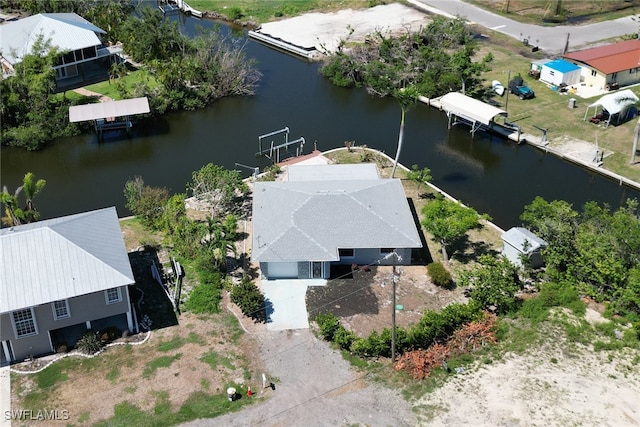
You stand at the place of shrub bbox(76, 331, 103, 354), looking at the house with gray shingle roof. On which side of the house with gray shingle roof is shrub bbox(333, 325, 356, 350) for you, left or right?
right

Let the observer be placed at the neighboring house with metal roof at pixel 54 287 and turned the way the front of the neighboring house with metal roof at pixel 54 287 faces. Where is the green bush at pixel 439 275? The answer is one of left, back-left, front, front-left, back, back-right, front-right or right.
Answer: left

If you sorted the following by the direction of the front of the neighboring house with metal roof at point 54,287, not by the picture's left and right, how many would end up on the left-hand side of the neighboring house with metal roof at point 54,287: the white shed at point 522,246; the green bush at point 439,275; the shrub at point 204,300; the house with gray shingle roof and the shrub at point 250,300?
5

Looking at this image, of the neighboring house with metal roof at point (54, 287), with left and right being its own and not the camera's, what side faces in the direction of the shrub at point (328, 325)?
left

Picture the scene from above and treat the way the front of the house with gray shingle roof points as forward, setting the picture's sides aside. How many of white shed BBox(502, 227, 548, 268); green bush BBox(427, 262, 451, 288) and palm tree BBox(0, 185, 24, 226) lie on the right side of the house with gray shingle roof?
1

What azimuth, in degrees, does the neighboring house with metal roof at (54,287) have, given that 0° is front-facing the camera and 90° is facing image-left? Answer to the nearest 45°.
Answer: approximately 0°

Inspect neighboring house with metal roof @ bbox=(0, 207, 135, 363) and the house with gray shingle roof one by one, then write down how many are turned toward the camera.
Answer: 2

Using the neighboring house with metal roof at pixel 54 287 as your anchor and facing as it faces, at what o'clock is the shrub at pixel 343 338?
The shrub is roughly at 10 o'clock from the neighboring house with metal roof.

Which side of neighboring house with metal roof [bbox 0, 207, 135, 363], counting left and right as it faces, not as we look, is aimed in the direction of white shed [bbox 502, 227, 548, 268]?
left

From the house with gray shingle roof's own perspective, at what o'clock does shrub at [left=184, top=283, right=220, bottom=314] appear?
The shrub is roughly at 2 o'clock from the house with gray shingle roof.
